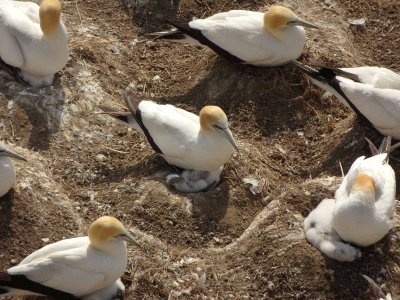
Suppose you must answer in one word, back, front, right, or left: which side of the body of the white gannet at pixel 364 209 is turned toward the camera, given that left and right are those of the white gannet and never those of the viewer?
front

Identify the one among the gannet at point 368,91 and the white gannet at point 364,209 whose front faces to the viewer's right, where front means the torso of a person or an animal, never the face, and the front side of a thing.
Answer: the gannet

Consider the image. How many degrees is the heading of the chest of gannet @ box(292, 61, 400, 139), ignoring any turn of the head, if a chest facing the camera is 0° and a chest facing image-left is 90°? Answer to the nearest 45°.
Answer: approximately 270°

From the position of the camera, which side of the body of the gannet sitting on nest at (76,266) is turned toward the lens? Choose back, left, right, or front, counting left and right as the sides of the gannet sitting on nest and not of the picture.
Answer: right

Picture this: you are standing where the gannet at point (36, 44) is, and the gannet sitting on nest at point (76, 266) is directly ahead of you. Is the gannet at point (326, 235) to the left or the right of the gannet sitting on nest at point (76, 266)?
left

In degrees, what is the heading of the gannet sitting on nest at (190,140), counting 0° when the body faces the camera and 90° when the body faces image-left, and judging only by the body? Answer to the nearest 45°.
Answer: approximately 315°

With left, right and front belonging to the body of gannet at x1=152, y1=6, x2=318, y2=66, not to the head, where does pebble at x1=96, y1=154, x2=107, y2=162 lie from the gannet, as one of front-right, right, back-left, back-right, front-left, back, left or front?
back-right

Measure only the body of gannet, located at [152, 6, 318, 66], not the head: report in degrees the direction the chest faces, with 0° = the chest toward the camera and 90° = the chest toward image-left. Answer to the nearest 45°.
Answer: approximately 270°

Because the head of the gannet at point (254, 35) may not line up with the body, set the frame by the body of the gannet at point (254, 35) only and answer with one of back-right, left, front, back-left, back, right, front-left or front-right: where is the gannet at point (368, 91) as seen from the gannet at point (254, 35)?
front-right

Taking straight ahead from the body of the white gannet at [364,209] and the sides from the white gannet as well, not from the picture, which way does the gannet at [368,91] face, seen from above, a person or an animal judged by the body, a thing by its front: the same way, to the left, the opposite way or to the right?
to the left

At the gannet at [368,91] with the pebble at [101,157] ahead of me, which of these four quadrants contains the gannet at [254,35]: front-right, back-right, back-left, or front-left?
front-right

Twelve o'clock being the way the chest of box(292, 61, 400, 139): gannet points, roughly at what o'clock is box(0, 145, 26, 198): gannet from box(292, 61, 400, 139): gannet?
box(0, 145, 26, 198): gannet is roughly at 5 o'clock from box(292, 61, 400, 139): gannet.

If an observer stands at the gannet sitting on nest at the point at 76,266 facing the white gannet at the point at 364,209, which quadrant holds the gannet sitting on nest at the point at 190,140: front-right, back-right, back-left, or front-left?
front-left

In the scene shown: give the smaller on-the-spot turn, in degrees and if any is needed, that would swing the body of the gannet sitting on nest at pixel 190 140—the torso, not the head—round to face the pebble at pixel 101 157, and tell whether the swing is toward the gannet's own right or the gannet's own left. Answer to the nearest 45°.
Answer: approximately 135° to the gannet's own right
